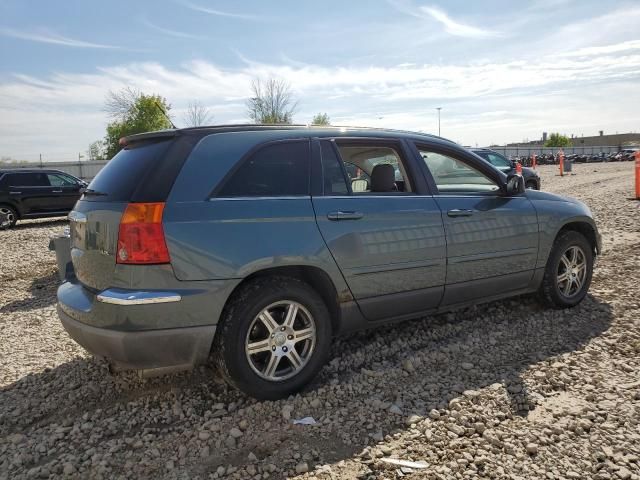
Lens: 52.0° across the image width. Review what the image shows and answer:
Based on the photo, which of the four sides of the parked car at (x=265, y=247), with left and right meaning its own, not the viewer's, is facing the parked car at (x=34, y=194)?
left

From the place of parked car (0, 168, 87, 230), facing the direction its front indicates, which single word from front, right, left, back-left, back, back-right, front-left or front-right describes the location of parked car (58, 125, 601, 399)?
right

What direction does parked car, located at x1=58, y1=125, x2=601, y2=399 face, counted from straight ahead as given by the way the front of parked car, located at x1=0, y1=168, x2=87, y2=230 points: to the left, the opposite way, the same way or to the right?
the same way

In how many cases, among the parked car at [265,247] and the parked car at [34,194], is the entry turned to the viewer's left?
0

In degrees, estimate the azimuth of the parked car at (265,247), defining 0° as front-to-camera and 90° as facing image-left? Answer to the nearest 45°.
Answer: approximately 225°

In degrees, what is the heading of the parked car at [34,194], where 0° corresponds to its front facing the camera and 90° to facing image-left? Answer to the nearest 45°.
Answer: approximately 270°
